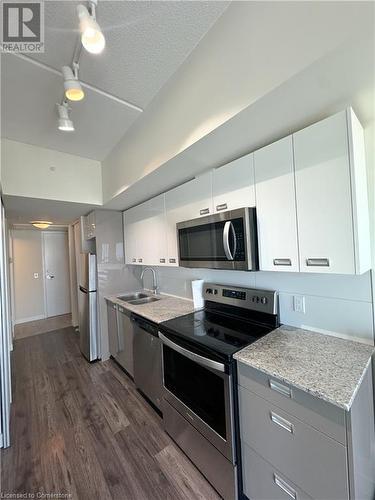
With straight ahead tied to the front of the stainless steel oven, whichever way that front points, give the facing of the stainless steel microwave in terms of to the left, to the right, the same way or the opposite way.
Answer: the same way

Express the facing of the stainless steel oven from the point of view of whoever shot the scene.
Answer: facing the viewer and to the left of the viewer

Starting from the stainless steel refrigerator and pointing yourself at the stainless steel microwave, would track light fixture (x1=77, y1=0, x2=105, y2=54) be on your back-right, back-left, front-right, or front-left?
front-right

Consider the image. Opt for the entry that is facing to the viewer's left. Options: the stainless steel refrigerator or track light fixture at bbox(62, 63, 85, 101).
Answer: the stainless steel refrigerator

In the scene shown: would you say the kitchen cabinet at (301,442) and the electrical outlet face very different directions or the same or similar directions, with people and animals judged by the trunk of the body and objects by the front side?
same or similar directions

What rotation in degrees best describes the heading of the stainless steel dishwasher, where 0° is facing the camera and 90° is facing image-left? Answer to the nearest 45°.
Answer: approximately 45°

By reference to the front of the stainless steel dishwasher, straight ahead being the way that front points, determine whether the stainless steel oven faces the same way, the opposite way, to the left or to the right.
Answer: the same way

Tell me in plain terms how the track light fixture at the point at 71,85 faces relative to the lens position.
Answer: facing the viewer and to the right of the viewer

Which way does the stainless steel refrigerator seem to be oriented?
to the viewer's left

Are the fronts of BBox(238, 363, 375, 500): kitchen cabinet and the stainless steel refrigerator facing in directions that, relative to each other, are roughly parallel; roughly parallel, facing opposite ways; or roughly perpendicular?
roughly parallel

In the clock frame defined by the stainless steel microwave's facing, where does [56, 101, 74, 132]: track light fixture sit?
The track light fixture is roughly at 1 o'clock from the stainless steel microwave.

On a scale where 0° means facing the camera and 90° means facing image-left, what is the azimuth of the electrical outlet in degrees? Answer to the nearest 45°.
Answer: approximately 45°

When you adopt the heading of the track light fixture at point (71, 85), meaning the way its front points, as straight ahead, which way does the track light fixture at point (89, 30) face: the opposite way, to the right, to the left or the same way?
the same way
